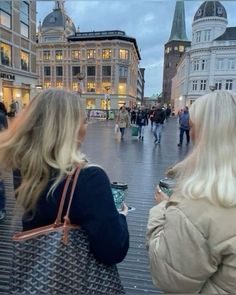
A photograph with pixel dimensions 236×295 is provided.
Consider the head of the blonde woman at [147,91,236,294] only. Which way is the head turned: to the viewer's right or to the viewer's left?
to the viewer's left

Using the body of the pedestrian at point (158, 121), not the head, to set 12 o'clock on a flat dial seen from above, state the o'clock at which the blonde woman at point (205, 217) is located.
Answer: The blonde woman is roughly at 12 o'clock from the pedestrian.

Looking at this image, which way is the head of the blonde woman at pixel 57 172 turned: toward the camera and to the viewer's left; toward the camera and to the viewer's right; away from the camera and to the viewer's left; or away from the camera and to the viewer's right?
away from the camera and to the viewer's right

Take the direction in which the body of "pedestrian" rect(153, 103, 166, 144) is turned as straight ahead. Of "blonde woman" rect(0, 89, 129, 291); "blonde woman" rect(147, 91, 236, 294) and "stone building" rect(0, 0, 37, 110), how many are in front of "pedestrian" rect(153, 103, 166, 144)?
2

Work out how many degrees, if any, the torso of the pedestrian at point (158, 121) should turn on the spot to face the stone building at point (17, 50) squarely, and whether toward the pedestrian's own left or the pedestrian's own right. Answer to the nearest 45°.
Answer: approximately 135° to the pedestrian's own right

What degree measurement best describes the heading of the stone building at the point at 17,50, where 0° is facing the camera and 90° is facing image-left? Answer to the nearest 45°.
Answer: approximately 315°

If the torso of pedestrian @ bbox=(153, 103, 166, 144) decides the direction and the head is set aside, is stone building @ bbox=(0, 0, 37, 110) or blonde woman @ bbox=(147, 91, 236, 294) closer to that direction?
the blonde woman

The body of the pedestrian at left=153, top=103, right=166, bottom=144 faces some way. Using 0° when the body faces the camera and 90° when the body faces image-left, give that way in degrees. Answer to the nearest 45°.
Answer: approximately 0°

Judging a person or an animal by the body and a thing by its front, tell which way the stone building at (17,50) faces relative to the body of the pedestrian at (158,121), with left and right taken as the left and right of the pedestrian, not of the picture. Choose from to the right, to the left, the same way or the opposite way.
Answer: to the left
